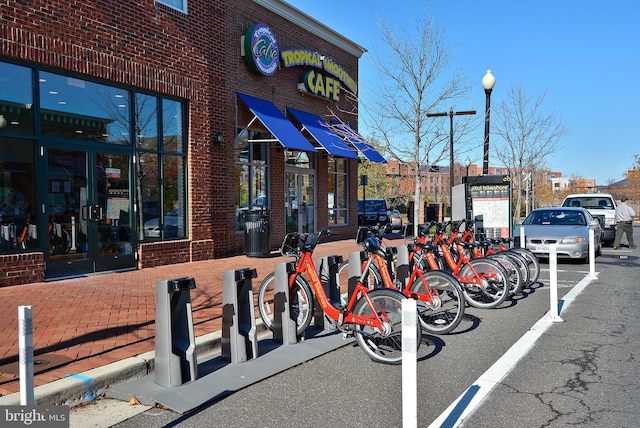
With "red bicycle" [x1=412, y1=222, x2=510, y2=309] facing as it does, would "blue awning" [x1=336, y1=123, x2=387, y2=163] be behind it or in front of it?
in front

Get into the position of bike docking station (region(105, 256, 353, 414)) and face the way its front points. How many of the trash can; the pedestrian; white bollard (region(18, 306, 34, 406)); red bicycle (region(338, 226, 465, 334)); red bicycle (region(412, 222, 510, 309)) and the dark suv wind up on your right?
1

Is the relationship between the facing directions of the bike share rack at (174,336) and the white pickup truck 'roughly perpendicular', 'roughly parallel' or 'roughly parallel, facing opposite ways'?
roughly perpendicular

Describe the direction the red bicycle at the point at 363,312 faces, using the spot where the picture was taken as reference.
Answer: facing away from the viewer and to the left of the viewer

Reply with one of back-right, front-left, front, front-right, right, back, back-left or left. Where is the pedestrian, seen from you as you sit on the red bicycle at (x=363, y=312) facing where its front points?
right

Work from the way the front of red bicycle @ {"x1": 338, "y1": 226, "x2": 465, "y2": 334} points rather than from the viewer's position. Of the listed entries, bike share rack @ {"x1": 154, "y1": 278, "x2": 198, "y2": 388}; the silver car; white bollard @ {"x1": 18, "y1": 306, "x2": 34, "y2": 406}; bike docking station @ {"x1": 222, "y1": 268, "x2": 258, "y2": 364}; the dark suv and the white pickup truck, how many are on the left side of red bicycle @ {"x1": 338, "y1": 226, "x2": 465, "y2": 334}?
3

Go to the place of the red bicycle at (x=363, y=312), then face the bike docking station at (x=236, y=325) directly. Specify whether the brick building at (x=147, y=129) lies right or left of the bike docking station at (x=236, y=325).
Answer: right

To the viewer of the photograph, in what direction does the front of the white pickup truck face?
facing the viewer

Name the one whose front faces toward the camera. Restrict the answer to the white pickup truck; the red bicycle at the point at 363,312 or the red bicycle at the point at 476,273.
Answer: the white pickup truck

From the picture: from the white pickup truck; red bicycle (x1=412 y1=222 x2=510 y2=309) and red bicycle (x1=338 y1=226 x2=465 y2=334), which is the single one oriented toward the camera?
the white pickup truck

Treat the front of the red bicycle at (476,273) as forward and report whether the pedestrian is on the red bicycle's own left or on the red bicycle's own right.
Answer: on the red bicycle's own right

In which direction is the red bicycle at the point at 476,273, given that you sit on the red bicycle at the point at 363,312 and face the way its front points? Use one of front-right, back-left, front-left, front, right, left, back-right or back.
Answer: right

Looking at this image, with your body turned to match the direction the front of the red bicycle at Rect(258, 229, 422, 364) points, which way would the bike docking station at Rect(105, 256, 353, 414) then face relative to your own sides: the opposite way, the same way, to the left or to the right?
the opposite way

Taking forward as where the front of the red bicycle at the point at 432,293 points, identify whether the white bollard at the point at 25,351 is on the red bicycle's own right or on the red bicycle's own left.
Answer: on the red bicycle's own left

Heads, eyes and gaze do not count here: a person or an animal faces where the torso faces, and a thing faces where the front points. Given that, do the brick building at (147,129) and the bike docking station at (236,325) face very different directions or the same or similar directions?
same or similar directions

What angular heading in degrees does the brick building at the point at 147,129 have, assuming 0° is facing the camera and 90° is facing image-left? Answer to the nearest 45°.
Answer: approximately 315°

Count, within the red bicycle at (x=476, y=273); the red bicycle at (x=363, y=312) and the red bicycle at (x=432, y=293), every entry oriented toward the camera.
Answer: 0

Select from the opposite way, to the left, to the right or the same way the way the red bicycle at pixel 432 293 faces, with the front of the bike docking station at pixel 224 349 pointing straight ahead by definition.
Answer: the opposite way

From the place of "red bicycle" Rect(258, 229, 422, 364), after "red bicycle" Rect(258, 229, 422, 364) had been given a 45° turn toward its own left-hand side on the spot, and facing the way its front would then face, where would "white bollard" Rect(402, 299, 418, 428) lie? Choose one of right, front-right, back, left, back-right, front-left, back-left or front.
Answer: left

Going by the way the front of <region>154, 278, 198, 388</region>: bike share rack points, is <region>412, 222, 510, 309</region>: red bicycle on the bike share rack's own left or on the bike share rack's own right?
on the bike share rack's own left
